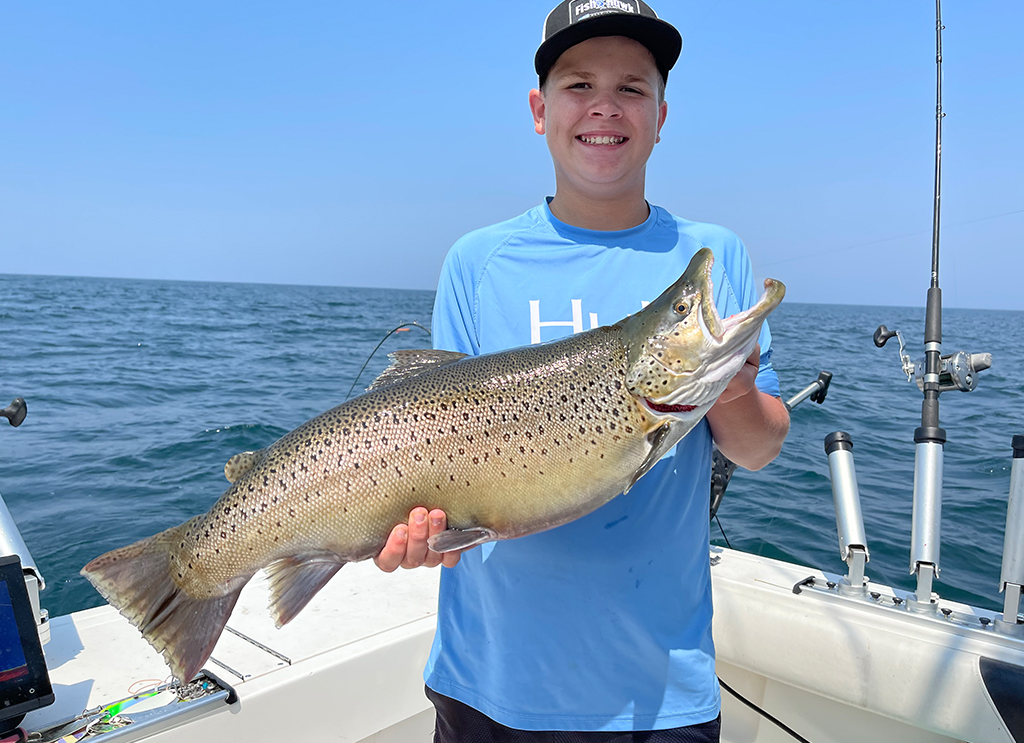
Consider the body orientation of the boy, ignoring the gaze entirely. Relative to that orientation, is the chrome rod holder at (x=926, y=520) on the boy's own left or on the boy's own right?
on the boy's own left

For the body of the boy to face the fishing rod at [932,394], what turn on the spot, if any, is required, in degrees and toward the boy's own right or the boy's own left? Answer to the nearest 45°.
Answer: approximately 135° to the boy's own left

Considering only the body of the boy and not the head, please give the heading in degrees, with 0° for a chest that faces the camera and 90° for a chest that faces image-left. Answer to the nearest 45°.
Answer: approximately 0°

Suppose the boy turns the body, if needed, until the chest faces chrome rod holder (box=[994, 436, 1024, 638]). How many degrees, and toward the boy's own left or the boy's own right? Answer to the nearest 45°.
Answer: approximately 135° to the boy's own left

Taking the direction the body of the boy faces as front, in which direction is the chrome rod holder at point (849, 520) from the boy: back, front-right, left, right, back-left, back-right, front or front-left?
back-left
